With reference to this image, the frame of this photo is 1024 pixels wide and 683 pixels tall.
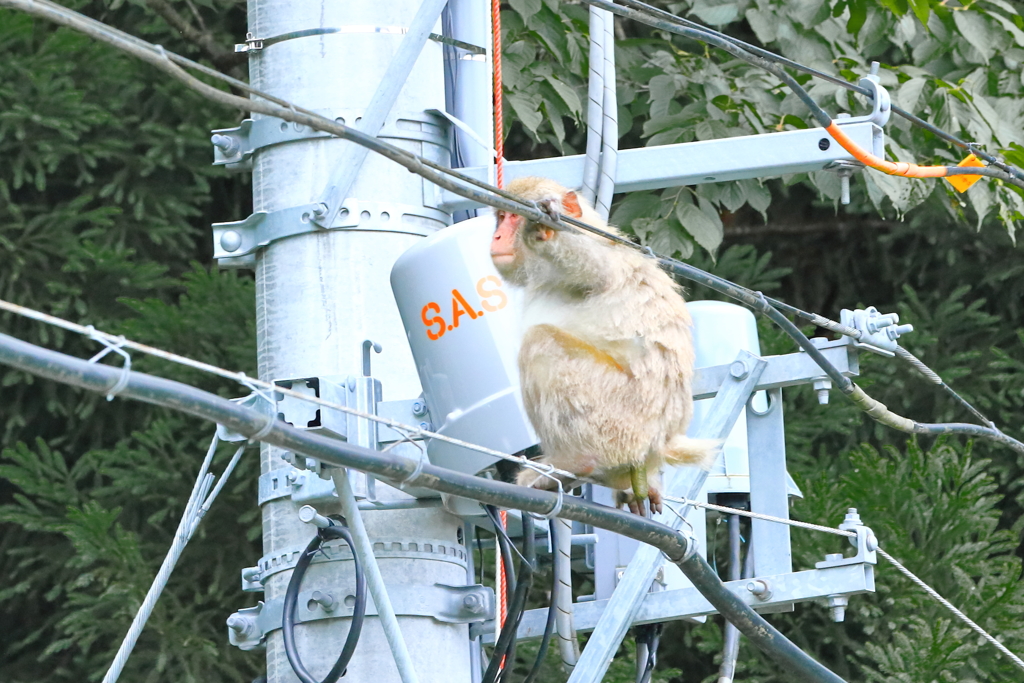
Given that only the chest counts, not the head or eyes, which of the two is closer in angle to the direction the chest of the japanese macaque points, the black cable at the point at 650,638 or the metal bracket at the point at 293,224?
the metal bracket

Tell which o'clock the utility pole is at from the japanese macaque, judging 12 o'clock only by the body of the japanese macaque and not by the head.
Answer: The utility pole is roughly at 12 o'clock from the japanese macaque.

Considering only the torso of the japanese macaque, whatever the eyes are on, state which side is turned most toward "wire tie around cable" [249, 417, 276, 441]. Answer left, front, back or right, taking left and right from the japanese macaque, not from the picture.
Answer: front

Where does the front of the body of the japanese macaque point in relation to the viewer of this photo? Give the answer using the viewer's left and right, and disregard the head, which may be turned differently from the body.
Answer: facing to the left of the viewer

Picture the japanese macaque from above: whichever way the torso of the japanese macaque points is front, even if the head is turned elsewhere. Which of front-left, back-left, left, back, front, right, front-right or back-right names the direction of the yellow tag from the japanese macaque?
back-right

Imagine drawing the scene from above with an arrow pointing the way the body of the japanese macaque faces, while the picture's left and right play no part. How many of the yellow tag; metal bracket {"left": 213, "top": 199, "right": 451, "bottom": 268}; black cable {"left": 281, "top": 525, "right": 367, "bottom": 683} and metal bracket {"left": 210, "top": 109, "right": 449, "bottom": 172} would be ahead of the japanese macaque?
3

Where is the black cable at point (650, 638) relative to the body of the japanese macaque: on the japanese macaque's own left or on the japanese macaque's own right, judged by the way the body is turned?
on the japanese macaque's own right

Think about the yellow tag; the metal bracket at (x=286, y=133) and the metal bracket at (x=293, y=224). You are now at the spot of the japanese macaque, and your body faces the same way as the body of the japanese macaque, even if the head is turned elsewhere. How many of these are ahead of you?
2

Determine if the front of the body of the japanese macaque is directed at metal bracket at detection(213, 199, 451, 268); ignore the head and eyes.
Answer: yes
